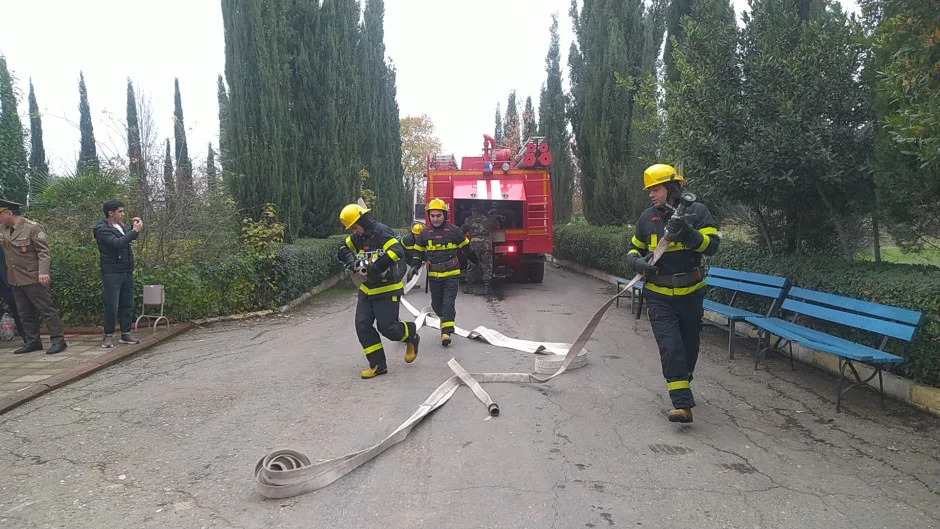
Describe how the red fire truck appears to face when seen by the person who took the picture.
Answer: facing away from the viewer

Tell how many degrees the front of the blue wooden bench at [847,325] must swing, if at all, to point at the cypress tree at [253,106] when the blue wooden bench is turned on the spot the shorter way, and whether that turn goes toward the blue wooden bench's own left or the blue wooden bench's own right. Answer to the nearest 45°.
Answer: approximately 45° to the blue wooden bench's own right

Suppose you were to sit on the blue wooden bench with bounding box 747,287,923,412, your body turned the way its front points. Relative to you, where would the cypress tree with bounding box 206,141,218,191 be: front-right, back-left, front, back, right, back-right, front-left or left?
front-right

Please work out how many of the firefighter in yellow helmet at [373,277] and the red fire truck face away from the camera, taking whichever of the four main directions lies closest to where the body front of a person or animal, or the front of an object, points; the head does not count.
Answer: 1

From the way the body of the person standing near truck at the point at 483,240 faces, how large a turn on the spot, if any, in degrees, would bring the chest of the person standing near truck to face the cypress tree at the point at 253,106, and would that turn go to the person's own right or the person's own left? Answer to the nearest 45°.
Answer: approximately 90° to the person's own left

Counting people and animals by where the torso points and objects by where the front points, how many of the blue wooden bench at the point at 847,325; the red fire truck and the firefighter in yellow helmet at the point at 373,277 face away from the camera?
1

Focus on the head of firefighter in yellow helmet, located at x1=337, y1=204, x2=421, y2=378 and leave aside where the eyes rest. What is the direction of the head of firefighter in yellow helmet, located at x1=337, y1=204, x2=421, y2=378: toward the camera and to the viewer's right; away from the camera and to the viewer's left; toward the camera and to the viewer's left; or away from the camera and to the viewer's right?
toward the camera and to the viewer's left

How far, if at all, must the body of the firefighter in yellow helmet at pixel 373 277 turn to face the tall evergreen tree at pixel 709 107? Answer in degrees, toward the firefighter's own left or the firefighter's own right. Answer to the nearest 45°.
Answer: approximately 135° to the firefighter's own left

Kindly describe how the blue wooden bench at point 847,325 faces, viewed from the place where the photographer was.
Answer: facing the viewer and to the left of the viewer

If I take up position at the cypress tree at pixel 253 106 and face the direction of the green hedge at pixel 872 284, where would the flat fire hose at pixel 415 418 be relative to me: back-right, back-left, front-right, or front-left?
front-right

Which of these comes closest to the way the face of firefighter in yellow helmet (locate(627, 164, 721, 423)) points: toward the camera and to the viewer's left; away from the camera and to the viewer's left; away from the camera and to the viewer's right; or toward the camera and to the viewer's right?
toward the camera and to the viewer's left

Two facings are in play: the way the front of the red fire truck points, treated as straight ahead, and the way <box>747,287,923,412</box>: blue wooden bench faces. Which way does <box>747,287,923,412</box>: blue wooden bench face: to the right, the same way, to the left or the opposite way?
to the left

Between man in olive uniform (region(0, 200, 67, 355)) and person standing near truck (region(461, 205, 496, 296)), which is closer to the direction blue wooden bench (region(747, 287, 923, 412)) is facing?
the man in olive uniform

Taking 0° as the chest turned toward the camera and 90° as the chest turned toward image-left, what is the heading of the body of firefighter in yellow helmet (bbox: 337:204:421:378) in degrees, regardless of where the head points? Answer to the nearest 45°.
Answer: approximately 45°

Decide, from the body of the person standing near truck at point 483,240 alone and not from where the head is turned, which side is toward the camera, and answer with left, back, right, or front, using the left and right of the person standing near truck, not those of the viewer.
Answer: back

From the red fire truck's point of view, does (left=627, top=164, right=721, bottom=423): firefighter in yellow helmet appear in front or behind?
behind
